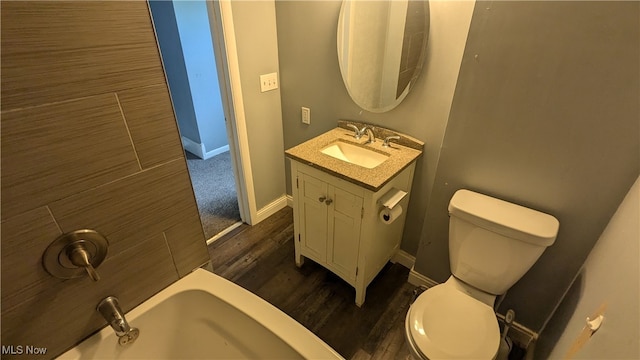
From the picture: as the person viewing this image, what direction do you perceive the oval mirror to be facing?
facing the viewer and to the left of the viewer

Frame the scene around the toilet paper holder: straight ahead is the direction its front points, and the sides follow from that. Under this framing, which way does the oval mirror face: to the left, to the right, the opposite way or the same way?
to the right

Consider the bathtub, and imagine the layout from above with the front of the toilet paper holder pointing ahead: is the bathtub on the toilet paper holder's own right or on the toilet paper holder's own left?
on the toilet paper holder's own right

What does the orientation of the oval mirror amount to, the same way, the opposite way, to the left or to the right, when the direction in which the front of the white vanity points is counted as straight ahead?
the same way

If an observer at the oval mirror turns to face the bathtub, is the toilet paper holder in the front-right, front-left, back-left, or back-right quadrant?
front-left

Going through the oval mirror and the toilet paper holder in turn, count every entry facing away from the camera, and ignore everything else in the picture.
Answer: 0

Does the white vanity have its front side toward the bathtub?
yes

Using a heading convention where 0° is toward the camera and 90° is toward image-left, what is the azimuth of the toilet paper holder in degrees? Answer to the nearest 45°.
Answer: approximately 315°

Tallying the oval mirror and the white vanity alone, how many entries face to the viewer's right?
0

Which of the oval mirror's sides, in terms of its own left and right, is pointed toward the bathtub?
front
